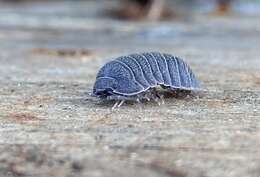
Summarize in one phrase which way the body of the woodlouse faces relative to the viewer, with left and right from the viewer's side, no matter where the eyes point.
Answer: facing the viewer and to the left of the viewer
